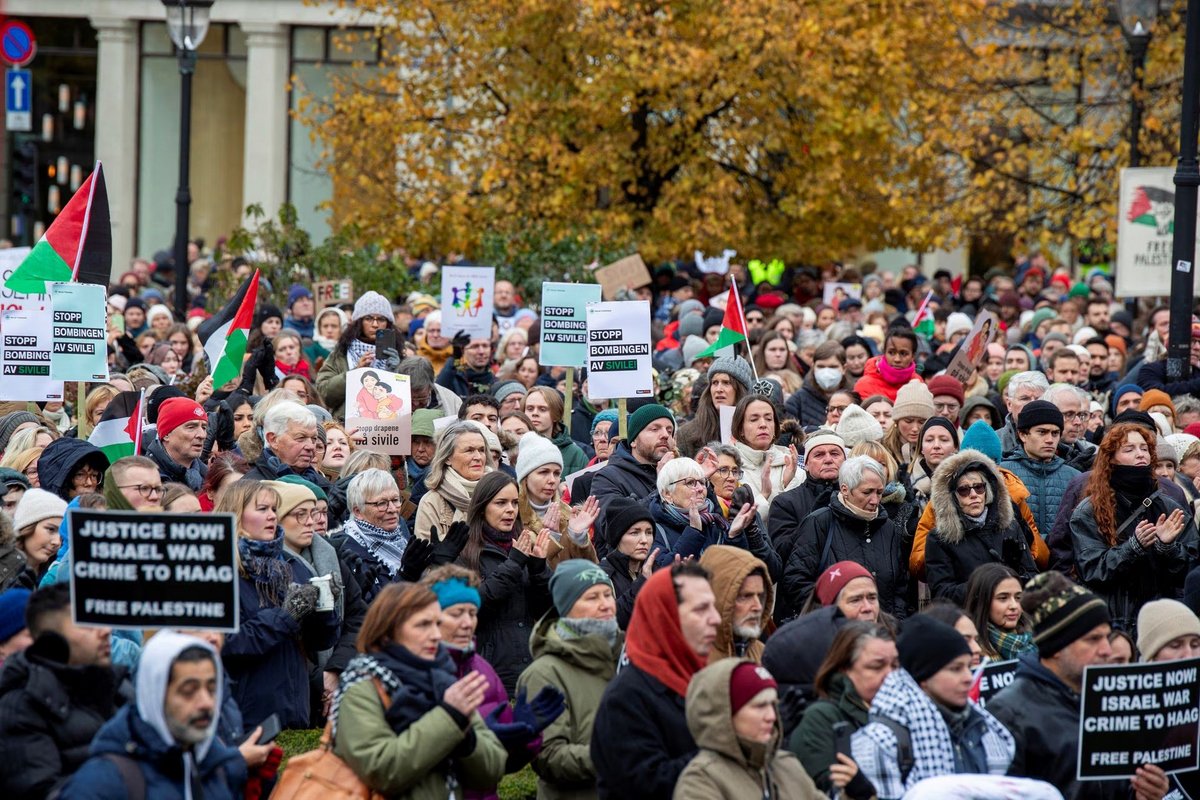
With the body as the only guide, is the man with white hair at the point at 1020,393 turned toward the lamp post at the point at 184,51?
no

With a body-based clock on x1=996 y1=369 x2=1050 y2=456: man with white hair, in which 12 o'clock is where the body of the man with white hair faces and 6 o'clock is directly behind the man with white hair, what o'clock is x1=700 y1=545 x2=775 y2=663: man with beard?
The man with beard is roughly at 2 o'clock from the man with white hair.

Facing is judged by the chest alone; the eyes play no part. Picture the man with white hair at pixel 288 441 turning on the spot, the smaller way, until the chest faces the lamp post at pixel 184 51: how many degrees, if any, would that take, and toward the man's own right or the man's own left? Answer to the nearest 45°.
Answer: approximately 135° to the man's own left

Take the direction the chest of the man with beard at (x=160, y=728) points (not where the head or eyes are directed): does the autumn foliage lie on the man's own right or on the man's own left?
on the man's own left

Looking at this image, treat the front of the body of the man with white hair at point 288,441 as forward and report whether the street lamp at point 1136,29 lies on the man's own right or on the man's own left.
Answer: on the man's own left

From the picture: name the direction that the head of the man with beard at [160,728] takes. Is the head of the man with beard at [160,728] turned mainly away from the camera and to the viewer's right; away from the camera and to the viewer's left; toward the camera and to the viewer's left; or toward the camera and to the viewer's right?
toward the camera and to the viewer's right

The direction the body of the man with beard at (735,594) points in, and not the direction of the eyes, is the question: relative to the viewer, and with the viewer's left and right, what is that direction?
facing the viewer and to the right of the viewer

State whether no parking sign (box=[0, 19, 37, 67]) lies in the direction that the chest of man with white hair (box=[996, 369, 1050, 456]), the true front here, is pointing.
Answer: no

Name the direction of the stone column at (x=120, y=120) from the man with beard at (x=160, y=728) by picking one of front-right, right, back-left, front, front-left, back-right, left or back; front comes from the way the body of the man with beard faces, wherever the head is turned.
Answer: back-left

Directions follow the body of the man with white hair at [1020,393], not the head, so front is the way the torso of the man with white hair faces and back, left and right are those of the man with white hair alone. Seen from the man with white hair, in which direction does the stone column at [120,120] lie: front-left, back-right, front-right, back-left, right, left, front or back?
back

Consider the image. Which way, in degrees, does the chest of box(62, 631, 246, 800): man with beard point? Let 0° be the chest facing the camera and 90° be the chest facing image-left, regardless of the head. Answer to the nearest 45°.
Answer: approximately 315°

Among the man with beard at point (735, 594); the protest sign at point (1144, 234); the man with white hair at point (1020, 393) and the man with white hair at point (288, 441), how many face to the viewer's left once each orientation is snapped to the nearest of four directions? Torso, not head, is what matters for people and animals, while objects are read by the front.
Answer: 0

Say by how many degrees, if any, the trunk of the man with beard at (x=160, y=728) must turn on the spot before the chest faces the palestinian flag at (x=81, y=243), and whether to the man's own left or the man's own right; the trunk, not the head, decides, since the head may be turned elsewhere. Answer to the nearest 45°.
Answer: approximately 135° to the man's own left

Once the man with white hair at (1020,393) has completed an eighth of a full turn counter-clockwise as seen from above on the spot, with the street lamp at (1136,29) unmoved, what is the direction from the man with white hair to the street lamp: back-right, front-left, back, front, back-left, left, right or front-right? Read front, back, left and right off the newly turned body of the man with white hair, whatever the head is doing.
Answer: left

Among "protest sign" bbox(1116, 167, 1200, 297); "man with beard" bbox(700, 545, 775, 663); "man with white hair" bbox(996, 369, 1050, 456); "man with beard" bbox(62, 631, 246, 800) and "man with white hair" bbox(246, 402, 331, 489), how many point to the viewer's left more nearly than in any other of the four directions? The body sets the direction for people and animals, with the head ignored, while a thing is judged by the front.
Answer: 0

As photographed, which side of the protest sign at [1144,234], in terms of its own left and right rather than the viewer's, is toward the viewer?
front

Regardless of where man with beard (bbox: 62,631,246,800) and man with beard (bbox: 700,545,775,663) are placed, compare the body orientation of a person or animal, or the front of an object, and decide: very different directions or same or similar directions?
same or similar directions

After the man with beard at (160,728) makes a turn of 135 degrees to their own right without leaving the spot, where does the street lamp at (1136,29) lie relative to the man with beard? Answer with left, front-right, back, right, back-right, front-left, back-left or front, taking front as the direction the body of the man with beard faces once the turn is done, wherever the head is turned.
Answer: back-right
